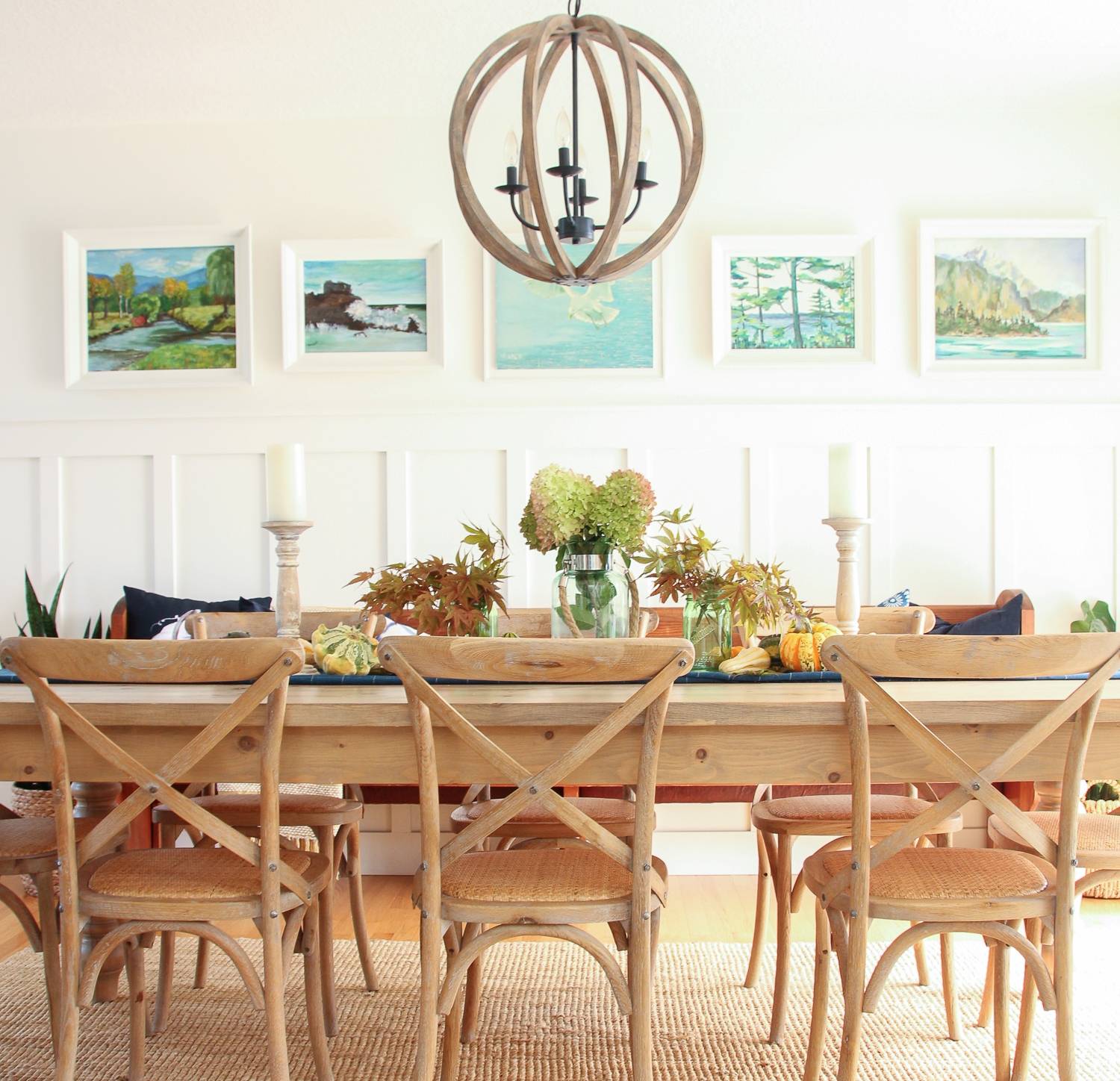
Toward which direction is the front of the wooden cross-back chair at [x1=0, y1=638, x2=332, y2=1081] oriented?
away from the camera

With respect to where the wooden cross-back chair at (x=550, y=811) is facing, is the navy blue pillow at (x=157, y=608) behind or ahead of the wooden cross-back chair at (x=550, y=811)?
ahead

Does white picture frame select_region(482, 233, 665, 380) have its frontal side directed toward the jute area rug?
yes

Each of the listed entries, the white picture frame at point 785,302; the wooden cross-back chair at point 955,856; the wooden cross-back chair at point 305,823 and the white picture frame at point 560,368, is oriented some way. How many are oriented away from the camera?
1

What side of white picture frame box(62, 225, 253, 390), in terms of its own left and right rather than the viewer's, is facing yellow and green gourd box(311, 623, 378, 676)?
front

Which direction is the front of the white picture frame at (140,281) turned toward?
toward the camera

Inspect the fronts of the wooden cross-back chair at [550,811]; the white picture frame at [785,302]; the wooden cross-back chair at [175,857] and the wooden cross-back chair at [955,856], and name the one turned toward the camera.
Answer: the white picture frame

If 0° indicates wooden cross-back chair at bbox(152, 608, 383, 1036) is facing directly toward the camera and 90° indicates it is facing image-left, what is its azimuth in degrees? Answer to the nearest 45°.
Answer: approximately 0°

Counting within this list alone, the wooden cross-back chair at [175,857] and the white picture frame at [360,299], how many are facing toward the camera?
1

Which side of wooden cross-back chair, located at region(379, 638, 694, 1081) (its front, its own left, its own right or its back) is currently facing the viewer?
back

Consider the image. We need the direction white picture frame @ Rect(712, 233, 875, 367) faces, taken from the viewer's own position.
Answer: facing the viewer

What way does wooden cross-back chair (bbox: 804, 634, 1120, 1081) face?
away from the camera

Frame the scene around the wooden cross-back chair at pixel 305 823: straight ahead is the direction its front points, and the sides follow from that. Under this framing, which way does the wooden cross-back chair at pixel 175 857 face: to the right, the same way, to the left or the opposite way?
the opposite way
